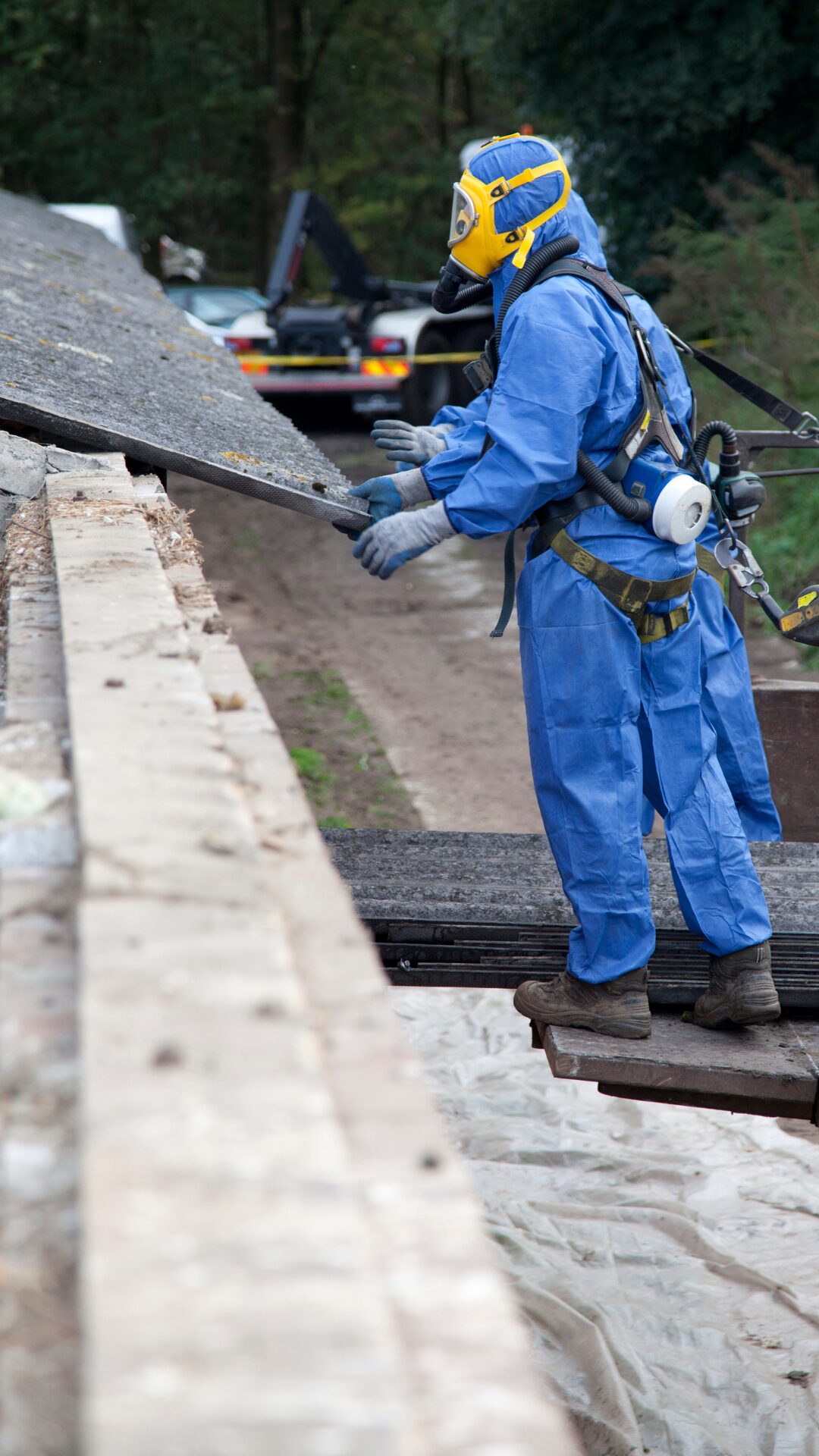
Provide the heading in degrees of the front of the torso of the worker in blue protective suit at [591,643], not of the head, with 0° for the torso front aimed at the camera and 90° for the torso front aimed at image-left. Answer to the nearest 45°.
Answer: approximately 90°

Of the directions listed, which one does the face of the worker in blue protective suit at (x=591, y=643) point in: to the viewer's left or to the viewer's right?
to the viewer's left

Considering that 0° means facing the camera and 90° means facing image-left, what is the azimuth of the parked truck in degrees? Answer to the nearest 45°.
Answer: approximately 225°

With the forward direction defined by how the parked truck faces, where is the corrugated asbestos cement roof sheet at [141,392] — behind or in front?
behind

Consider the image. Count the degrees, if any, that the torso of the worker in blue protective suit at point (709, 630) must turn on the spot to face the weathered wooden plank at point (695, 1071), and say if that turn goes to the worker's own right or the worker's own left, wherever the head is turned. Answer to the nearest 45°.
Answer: approximately 90° to the worker's own left

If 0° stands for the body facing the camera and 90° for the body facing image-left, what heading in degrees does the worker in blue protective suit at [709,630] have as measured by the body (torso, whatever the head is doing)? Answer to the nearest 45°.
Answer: approximately 90°

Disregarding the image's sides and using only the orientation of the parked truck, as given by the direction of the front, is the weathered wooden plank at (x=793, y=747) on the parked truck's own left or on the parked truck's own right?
on the parked truck's own right

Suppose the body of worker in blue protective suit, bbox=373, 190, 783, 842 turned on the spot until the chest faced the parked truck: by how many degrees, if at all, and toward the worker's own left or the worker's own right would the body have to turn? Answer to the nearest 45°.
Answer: approximately 90° to the worker's own right

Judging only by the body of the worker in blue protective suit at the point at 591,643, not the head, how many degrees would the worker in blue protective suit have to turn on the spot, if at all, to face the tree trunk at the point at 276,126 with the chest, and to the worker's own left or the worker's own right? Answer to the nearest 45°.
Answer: approximately 90° to the worker's own right

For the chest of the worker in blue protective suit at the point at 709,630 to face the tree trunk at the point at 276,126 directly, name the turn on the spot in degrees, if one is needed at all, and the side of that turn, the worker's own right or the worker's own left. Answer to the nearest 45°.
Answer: approximately 90° to the worker's own right

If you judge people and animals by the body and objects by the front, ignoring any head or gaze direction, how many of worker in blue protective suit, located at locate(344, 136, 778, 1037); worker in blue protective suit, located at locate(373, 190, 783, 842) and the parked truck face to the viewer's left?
2
